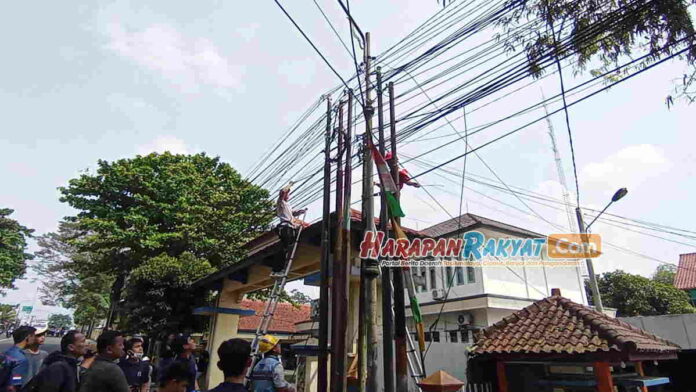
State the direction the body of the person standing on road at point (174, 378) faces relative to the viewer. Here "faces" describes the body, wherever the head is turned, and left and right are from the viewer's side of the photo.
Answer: facing to the right of the viewer

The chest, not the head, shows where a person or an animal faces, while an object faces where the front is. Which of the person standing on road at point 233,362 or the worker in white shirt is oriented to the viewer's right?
the worker in white shirt

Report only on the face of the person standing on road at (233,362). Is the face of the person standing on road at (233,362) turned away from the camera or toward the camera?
away from the camera

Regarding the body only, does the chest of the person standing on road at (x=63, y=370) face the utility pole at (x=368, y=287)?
yes

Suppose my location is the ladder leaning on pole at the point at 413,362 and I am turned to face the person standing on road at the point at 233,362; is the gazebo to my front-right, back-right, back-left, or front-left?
back-left

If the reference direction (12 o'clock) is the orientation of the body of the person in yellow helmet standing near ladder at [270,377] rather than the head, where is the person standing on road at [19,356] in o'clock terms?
the person standing on road at [19,356] is roughly at 8 o'clock from the person in yellow helmet standing near ladder at [270,377].

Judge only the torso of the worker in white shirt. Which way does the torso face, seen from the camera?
to the viewer's right

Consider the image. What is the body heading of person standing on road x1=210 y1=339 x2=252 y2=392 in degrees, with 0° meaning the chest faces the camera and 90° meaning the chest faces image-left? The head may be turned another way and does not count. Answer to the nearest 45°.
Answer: approximately 180°

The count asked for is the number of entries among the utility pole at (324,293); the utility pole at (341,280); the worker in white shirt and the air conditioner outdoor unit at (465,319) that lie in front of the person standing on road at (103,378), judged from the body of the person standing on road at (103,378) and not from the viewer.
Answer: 4

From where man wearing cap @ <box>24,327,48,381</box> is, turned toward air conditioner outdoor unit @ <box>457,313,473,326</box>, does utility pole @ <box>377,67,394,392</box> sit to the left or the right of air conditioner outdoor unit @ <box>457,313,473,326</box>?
right
